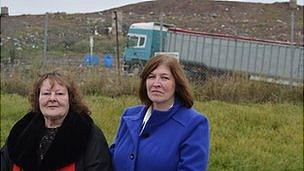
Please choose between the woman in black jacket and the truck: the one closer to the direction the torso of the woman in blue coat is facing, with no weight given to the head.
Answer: the woman in black jacket

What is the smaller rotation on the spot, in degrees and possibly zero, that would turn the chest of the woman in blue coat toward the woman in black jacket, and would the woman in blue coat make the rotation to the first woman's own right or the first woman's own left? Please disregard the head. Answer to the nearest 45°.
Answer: approximately 45° to the first woman's own right

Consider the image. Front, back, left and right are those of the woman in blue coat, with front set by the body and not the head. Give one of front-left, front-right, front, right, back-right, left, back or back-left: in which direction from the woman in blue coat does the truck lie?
back-right

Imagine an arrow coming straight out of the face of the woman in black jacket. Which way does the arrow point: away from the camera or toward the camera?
toward the camera

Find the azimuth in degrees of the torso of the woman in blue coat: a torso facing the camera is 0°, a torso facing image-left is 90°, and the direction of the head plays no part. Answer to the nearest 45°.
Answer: approximately 45°
